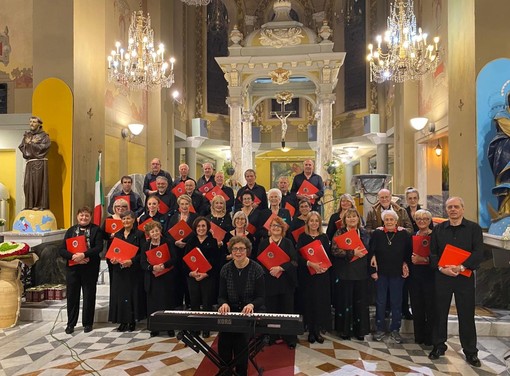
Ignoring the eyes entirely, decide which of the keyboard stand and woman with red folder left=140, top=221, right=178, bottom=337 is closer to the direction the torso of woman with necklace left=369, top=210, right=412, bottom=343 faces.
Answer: the keyboard stand

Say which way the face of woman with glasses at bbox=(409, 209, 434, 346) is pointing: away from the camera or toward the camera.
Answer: toward the camera

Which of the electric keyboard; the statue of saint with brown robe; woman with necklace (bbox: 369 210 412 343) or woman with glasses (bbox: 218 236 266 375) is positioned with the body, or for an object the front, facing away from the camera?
the electric keyboard

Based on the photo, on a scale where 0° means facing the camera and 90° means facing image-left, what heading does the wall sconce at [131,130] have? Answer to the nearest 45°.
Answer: approximately 315°

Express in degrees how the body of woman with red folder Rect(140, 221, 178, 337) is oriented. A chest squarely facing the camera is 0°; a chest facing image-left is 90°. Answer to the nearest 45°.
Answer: approximately 0°

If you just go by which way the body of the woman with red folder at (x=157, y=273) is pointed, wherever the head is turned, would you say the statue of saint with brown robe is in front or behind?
behind

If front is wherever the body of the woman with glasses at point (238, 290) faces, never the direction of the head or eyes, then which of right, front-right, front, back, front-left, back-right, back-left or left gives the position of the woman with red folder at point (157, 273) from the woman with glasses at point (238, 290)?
back-right

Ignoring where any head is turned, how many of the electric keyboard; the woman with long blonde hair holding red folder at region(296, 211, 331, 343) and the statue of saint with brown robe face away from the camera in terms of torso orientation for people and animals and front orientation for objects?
1

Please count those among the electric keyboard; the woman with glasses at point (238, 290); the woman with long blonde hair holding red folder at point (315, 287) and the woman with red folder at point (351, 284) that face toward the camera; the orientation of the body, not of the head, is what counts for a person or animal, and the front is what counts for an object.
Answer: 3

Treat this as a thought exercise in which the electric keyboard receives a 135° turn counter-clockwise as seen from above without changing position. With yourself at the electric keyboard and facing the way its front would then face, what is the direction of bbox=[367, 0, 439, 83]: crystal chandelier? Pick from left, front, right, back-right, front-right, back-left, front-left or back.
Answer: back

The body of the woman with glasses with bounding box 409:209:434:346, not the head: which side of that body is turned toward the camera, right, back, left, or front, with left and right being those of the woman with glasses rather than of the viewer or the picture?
front

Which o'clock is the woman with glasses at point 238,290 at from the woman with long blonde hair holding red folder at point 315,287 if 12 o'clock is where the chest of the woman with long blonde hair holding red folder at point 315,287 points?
the woman with glasses at point 238,290 is roughly at 1 o'clock from the woman with long blonde hair holding red folder at point 315,287.

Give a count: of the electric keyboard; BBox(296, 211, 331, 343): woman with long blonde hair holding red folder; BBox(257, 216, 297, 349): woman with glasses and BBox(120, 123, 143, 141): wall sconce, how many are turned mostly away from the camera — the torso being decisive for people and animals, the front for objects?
1

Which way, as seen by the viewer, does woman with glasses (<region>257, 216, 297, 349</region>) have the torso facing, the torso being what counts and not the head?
toward the camera

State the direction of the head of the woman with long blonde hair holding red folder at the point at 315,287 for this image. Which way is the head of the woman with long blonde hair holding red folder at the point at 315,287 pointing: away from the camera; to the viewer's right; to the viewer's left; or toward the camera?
toward the camera

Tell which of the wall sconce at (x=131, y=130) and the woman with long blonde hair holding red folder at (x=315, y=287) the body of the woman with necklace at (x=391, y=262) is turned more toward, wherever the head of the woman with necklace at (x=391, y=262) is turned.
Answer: the woman with long blonde hair holding red folder

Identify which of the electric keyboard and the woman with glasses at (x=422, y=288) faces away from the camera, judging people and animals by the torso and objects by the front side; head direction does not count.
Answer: the electric keyboard

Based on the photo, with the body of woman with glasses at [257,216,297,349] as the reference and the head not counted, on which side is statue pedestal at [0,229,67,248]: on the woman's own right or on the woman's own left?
on the woman's own right

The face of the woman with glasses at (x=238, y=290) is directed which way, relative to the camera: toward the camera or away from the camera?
toward the camera
